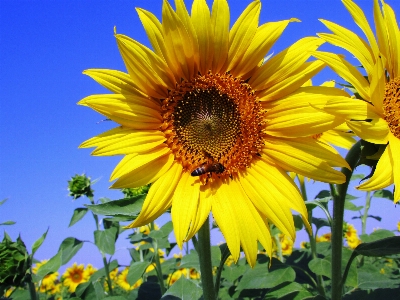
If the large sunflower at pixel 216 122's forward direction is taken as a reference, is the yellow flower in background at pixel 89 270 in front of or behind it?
behind

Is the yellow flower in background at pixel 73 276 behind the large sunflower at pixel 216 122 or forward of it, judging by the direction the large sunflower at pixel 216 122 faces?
behind

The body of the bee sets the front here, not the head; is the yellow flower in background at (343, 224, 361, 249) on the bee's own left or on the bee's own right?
on the bee's own left

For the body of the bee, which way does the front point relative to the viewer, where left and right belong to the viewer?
facing to the right of the viewer

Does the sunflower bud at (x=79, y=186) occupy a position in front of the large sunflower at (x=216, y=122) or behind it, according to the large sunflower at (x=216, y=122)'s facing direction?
behind

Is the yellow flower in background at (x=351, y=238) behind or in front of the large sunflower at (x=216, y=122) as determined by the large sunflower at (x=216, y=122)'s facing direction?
behind

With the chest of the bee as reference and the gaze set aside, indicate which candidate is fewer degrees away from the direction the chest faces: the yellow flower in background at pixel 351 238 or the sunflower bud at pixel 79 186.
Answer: the yellow flower in background

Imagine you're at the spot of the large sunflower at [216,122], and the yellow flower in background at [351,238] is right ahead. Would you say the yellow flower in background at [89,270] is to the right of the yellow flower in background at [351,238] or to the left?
left

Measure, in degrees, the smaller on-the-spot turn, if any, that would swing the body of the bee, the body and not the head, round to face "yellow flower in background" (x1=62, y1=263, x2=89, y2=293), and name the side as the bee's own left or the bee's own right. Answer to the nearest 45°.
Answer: approximately 135° to the bee's own left

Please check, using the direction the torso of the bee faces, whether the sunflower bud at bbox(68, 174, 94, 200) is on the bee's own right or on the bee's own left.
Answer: on the bee's own left

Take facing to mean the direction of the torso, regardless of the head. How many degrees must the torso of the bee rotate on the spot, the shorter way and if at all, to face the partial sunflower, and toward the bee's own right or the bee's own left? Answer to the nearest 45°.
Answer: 0° — it already faces it

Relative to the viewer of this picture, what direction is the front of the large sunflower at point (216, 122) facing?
facing the viewer
